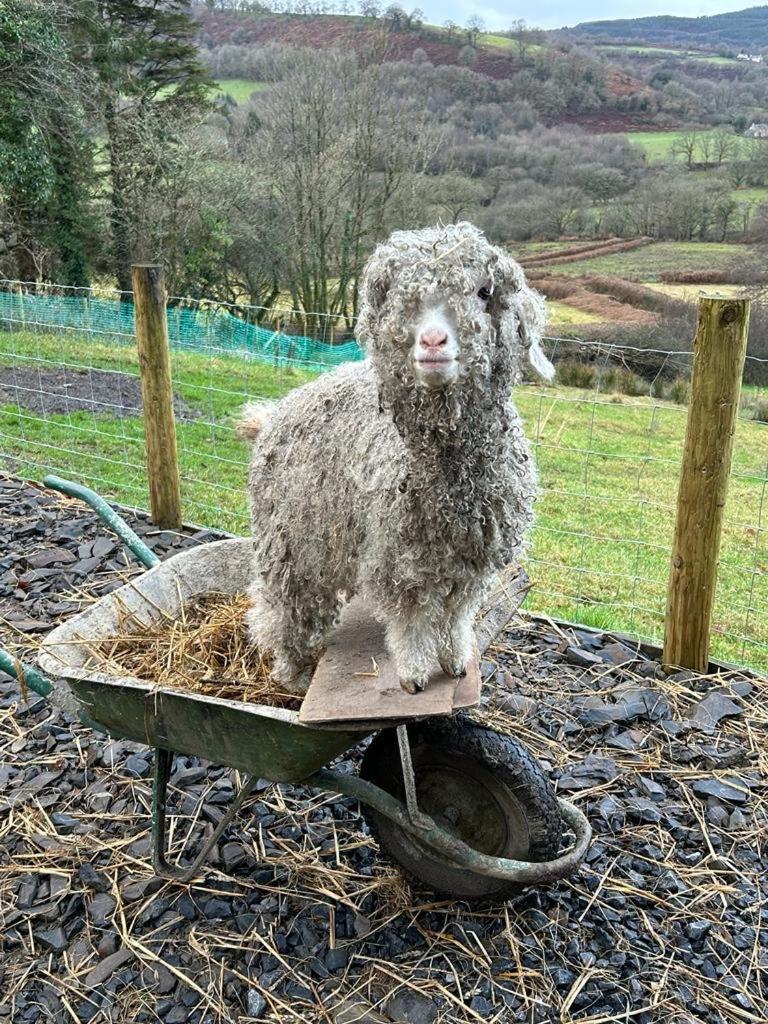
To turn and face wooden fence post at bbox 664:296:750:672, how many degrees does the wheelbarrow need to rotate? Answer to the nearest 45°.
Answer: approximately 90° to its left

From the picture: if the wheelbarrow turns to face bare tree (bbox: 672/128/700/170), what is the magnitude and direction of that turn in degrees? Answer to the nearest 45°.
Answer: approximately 90° to its left

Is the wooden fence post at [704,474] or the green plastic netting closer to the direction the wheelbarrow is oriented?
the wooden fence post

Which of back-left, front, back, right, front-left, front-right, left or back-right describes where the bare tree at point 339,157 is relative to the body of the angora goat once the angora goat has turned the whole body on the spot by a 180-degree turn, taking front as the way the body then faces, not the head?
front-right

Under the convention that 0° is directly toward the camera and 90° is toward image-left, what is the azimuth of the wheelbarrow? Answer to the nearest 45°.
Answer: approximately 315°

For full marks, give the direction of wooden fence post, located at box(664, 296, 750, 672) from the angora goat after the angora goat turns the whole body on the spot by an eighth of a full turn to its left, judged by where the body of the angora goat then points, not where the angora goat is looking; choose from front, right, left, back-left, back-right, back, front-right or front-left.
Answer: front-left

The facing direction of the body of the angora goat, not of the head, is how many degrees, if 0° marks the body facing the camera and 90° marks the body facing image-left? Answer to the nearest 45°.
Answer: approximately 315°

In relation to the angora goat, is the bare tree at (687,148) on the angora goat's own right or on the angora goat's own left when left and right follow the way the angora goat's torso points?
on the angora goat's own left
